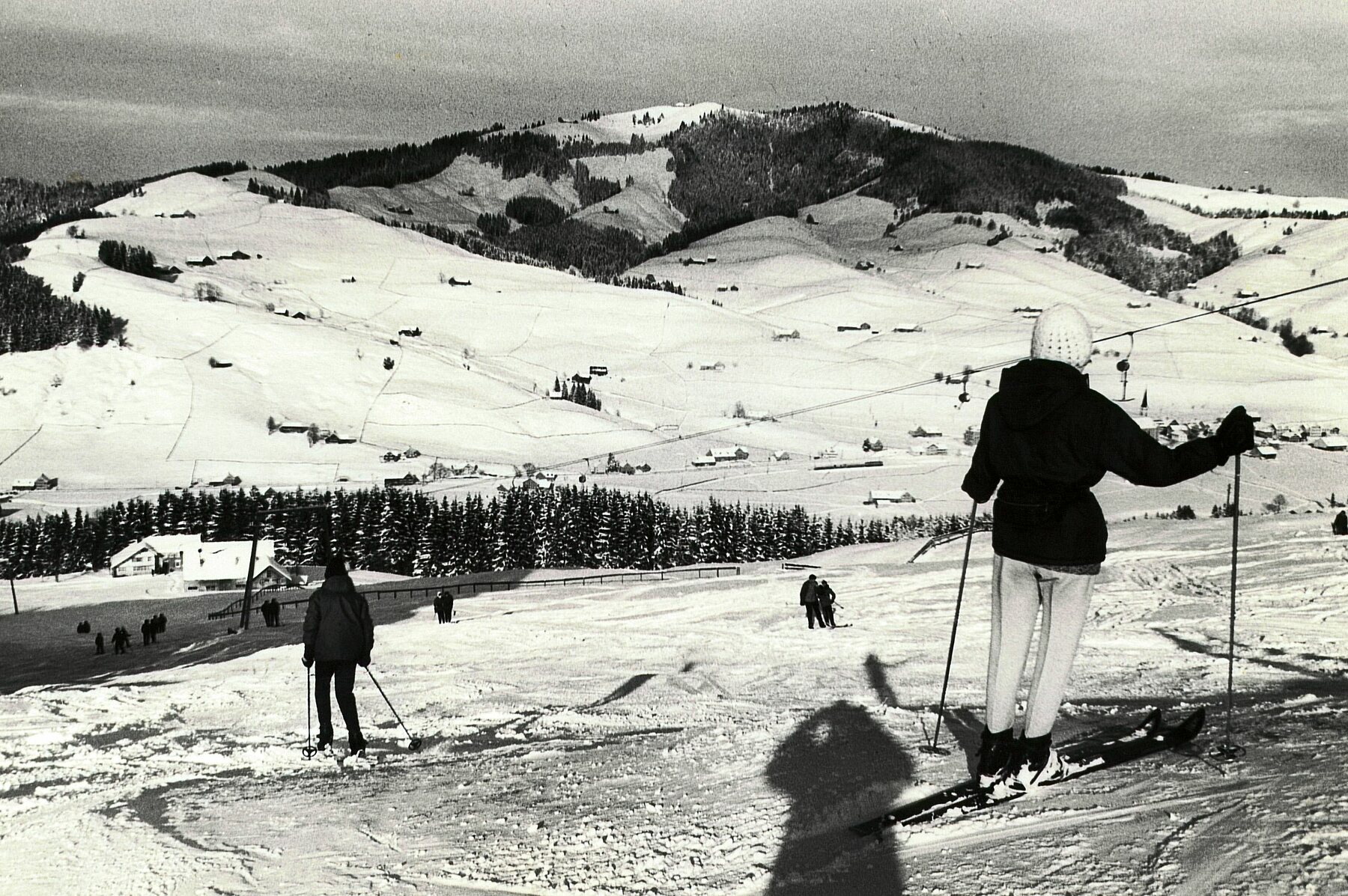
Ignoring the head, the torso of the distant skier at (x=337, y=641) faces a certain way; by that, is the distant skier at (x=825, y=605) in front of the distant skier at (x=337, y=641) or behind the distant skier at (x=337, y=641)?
in front

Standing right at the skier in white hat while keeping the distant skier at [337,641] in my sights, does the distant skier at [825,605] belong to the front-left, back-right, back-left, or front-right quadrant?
front-right

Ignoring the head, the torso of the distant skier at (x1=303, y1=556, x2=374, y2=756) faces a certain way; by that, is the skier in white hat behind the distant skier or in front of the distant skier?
behind

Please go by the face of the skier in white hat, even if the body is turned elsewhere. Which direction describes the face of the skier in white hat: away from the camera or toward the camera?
away from the camera

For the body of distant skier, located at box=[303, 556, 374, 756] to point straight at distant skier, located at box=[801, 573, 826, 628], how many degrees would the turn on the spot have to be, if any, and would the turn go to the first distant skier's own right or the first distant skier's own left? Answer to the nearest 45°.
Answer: approximately 45° to the first distant skier's own right

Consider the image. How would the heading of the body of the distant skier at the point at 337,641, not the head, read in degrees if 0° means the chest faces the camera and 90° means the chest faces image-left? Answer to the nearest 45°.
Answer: approximately 180°

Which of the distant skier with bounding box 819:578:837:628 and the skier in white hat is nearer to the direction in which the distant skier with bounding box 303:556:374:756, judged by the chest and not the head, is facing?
the distant skier

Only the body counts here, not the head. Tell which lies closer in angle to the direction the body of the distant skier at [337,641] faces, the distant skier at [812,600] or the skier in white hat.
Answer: the distant skier
